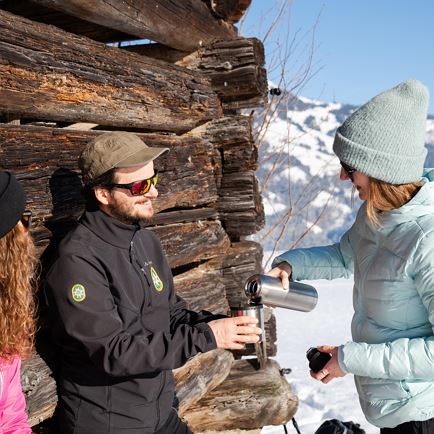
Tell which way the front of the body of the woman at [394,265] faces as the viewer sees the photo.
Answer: to the viewer's left

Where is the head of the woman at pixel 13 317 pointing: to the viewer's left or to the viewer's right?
to the viewer's right

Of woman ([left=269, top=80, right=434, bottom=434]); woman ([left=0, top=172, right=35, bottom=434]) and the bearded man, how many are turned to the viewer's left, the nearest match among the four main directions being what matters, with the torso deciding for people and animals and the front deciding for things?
1

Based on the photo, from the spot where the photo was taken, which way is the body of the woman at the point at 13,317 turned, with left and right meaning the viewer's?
facing away from the viewer and to the right of the viewer

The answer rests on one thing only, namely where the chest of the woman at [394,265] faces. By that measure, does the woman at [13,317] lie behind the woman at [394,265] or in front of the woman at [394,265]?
in front

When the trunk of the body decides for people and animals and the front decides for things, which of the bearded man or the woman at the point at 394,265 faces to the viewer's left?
the woman

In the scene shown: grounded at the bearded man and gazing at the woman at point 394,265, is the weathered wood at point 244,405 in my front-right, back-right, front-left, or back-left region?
front-left

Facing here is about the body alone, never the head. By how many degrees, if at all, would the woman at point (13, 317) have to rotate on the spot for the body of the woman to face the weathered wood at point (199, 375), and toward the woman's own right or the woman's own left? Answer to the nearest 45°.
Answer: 0° — they already face it

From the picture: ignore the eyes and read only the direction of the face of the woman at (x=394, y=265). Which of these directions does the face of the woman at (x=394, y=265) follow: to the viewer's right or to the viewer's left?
to the viewer's left

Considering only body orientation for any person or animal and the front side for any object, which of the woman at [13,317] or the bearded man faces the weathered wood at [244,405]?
the woman

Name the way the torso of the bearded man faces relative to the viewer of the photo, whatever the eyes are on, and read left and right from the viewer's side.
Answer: facing the viewer and to the right of the viewer

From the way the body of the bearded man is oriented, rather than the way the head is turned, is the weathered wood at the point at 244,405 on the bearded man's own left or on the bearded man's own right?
on the bearded man's own left
